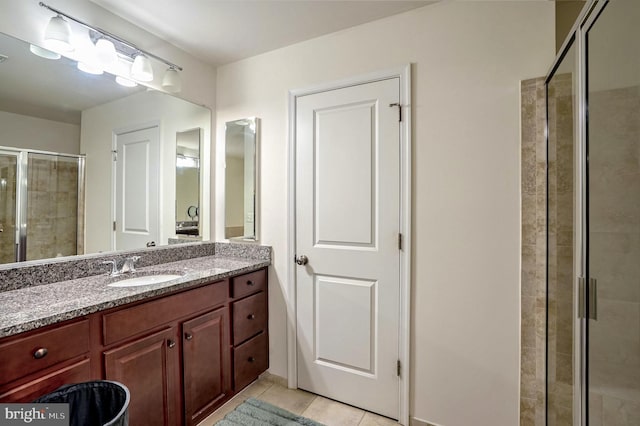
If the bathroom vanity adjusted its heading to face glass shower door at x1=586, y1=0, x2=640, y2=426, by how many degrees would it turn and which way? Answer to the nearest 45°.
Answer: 0° — it already faces it

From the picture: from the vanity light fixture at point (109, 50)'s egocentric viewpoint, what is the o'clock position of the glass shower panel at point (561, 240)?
The glass shower panel is roughly at 12 o'clock from the vanity light fixture.

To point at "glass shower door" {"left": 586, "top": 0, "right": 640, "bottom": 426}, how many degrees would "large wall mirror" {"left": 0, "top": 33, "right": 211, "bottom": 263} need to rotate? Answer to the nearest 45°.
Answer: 0° — it already faces it

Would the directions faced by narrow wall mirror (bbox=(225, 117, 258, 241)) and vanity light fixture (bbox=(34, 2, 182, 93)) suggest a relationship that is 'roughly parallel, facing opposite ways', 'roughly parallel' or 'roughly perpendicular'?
roughly perpendicular

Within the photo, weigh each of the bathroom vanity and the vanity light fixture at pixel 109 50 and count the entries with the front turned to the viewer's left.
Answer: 0

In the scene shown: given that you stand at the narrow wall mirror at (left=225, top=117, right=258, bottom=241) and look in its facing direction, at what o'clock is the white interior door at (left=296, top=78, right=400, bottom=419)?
The white interior door is roughly at 9 o'clock from the narrow wall mirror.

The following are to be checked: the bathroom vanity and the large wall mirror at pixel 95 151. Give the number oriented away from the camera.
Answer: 0

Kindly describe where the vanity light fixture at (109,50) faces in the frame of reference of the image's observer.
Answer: facing the viewer and to the right of the viewer
